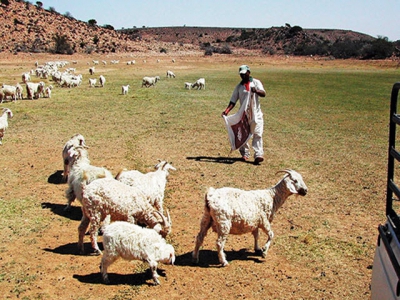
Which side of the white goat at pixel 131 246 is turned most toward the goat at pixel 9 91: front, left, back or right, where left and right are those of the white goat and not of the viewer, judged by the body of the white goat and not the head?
left

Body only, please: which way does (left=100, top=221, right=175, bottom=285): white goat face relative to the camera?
to the viewer's right

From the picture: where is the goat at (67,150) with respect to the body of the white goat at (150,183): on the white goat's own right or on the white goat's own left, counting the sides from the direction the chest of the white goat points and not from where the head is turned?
on the white goat's own left

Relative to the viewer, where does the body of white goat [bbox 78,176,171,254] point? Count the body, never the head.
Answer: to the viewer's right

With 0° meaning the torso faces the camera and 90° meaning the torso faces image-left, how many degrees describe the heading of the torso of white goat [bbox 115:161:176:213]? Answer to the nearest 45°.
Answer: approximately 270°

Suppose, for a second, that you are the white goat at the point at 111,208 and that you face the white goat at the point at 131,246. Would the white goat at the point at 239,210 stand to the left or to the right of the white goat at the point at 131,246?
left

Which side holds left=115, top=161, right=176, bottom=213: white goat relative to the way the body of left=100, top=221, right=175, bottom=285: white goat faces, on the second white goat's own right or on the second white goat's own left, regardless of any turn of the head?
on the second white goat's own left

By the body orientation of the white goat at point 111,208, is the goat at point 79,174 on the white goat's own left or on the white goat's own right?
on the white goat's own left
